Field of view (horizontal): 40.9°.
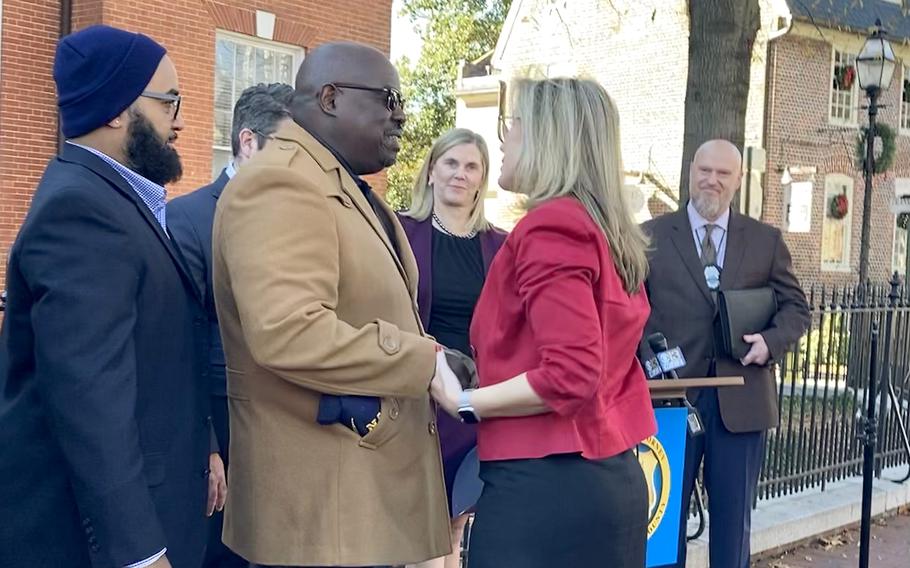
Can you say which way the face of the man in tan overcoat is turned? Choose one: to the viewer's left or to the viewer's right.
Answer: to the viewer's right

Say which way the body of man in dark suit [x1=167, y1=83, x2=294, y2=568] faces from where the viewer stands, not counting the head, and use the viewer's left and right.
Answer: facing to the right of the viewer

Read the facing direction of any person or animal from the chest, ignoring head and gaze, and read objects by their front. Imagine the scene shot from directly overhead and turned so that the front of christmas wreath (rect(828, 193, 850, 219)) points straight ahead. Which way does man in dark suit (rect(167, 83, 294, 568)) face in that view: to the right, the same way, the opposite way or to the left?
to the left

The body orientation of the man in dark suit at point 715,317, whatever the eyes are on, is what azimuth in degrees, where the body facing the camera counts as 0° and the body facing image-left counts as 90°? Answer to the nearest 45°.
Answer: approximately 0°

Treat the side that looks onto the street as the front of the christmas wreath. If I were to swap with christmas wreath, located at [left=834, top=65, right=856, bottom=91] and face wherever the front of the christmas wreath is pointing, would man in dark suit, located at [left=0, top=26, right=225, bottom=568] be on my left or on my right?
on my right

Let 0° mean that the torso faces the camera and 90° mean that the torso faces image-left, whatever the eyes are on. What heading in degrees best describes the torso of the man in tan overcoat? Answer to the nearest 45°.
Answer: approximately 270°

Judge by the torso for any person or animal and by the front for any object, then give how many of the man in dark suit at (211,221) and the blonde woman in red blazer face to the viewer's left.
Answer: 1

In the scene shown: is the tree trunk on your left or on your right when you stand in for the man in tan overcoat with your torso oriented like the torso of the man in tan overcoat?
on your left

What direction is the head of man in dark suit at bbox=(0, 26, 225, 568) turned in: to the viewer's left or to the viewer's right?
to the viewer's right

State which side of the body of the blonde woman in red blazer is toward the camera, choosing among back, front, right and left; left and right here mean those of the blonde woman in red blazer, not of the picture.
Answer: left

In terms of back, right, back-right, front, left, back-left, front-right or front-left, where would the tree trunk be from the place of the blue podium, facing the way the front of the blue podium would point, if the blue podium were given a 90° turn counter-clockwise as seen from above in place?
back-left

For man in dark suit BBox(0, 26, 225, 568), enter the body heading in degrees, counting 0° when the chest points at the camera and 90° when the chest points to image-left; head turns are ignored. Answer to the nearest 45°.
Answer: approximately 270°

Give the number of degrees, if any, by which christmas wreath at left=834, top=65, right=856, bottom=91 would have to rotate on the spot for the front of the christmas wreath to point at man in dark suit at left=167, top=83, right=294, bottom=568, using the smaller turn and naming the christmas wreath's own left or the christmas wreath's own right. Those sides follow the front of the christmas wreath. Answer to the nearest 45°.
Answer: approximately 45° to the christmas wreath's own right

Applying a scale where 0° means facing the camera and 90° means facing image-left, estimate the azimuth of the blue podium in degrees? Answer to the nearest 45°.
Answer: approximately 45°

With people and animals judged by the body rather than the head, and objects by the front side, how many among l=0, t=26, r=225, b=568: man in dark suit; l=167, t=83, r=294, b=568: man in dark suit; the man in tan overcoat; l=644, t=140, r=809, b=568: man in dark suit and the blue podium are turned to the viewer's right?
3

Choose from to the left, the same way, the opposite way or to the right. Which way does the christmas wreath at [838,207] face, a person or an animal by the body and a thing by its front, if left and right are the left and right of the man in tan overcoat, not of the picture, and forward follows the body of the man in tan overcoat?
to the right

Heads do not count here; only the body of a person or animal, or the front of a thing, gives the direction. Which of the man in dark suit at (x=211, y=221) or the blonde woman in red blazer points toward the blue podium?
the man in dark suit
